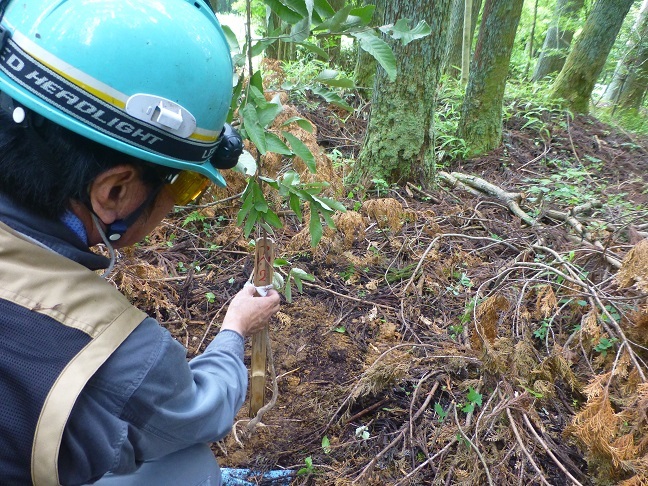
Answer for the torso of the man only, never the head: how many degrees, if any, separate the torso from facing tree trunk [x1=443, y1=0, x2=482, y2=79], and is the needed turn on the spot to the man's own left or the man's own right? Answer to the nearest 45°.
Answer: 0° — they already face it

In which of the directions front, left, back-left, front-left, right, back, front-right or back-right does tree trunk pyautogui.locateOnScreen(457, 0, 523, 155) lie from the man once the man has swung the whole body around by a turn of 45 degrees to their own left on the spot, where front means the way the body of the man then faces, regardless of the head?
front-right

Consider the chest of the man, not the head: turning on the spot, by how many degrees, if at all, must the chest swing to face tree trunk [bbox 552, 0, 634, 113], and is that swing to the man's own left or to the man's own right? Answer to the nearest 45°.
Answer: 0° — they already face it

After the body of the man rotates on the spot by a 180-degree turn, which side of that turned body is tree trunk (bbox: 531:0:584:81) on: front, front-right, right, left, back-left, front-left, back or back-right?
back

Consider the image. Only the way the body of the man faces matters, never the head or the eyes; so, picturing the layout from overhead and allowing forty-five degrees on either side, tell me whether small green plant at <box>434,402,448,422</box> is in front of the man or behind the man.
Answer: in front

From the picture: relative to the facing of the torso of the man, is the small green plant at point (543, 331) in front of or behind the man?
in front

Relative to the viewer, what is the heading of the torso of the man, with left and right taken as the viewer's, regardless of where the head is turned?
facing away from the viewer and to the right of the viewer

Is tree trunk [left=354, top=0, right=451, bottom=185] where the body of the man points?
yes

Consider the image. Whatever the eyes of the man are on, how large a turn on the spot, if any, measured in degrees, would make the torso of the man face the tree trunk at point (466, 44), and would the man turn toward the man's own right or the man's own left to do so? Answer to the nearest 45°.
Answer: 0° — they already face it
